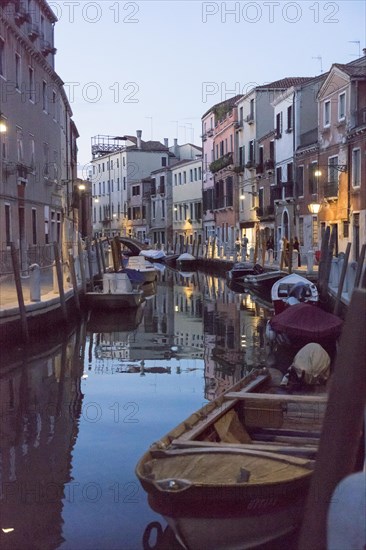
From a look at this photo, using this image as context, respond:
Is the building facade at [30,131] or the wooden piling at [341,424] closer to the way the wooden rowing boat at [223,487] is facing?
the wooden piling

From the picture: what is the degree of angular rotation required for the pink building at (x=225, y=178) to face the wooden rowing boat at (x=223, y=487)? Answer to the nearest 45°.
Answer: approximately 45° to its left

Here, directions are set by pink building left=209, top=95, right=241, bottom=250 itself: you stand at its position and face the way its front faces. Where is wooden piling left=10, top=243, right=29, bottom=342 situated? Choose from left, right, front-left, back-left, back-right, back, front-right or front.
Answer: front-left

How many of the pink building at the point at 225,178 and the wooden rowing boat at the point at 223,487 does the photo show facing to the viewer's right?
0

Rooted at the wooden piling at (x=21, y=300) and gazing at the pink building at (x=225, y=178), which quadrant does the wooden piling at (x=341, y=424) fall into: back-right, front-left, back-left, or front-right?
back-right

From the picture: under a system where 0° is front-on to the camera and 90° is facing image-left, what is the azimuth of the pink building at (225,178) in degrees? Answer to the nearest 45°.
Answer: approximately 45°
